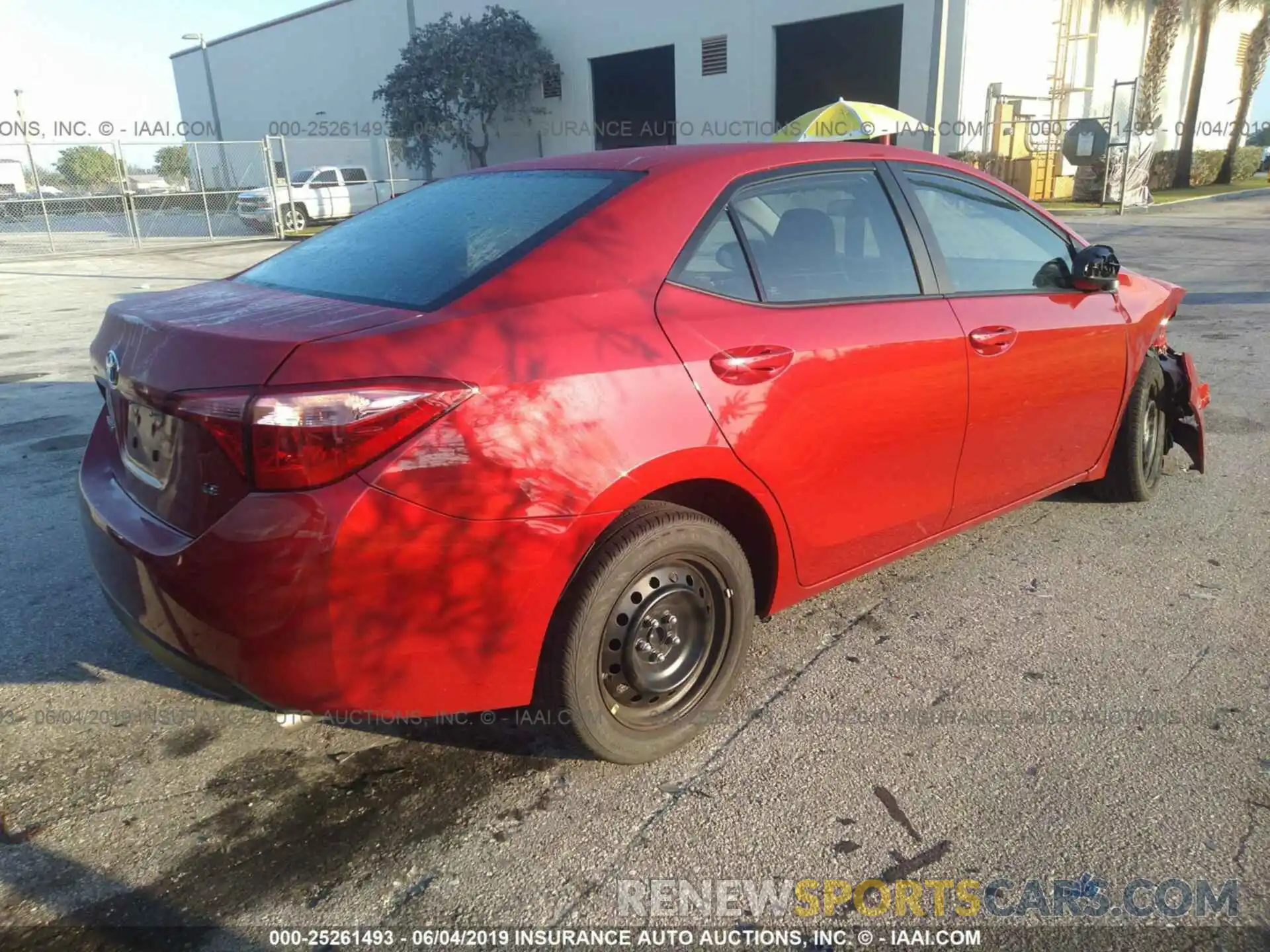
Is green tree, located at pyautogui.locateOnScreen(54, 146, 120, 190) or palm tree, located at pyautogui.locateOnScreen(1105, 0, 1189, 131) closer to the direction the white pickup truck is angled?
the green tree

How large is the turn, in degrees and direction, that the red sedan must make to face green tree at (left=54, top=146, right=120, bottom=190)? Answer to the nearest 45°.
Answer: approximately 90° to its left

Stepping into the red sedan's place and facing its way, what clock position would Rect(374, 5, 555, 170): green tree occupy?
The green tree is roughly at 10 o'clock from the red sedan.

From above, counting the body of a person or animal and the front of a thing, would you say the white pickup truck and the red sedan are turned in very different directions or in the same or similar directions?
very different directions

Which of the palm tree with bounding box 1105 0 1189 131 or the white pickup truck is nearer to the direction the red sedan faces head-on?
the palm tree

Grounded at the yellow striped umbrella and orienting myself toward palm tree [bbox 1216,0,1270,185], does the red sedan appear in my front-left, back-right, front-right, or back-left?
back-right

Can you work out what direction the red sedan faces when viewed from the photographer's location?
facing away from the viewer and to the right of the viewer

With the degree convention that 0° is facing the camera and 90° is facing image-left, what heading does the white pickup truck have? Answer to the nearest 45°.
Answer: approximately 45°

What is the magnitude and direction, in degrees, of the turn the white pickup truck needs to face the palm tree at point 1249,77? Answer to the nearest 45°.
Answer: approximately 135° to its left

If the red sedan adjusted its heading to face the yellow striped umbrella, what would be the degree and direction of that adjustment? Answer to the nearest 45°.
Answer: approximately 45° to its left

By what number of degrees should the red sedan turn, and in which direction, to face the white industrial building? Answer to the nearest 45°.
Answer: approximately 45° to its left

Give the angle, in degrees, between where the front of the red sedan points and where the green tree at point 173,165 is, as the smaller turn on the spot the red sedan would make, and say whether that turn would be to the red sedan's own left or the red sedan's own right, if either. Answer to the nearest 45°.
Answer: approximately 90° to the red sedan's own left

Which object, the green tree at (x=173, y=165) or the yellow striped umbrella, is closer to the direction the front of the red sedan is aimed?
the yellow striped umbrella
